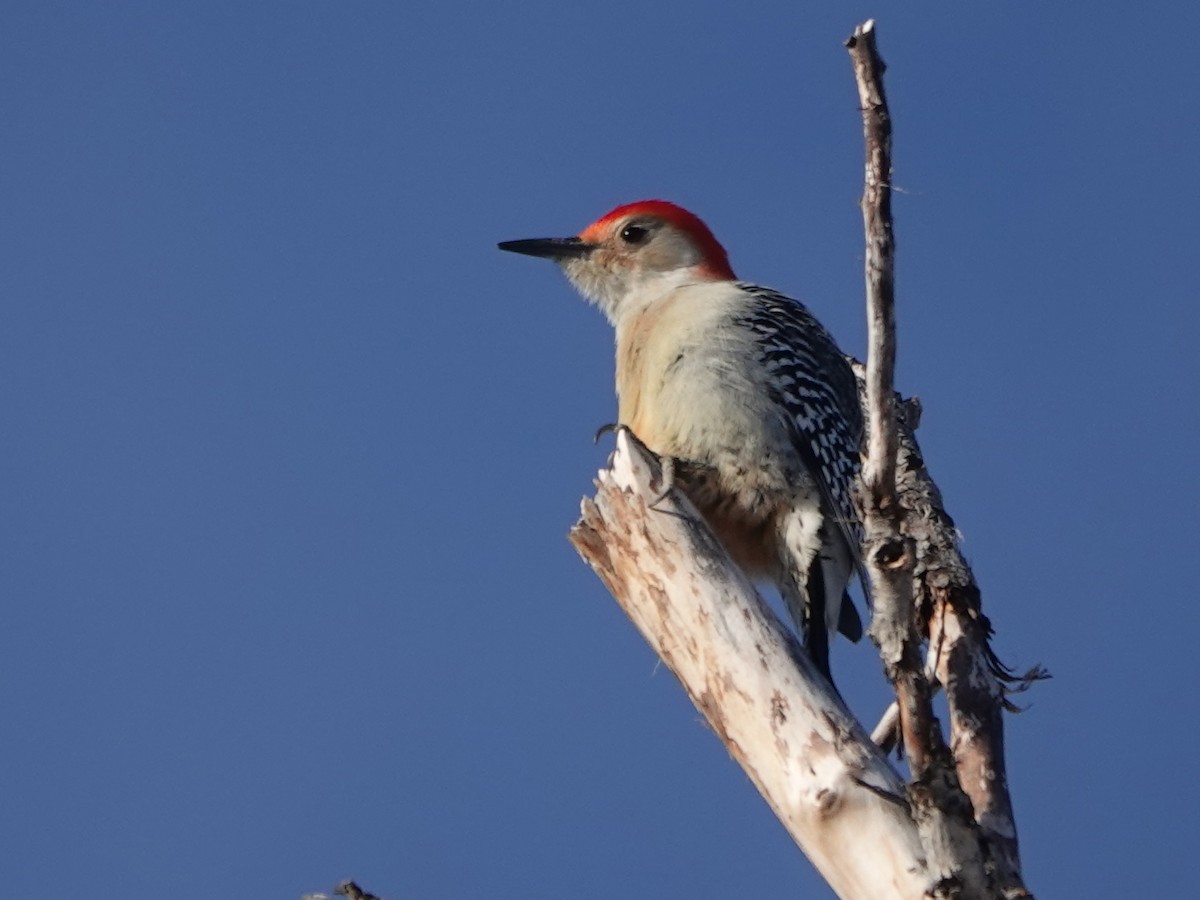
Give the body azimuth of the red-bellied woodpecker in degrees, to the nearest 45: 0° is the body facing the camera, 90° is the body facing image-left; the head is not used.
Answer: approximately 90°

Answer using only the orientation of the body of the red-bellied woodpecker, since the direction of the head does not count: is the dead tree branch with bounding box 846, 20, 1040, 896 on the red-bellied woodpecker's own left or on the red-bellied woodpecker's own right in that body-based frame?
on the red-bellied woodpecker's own left
